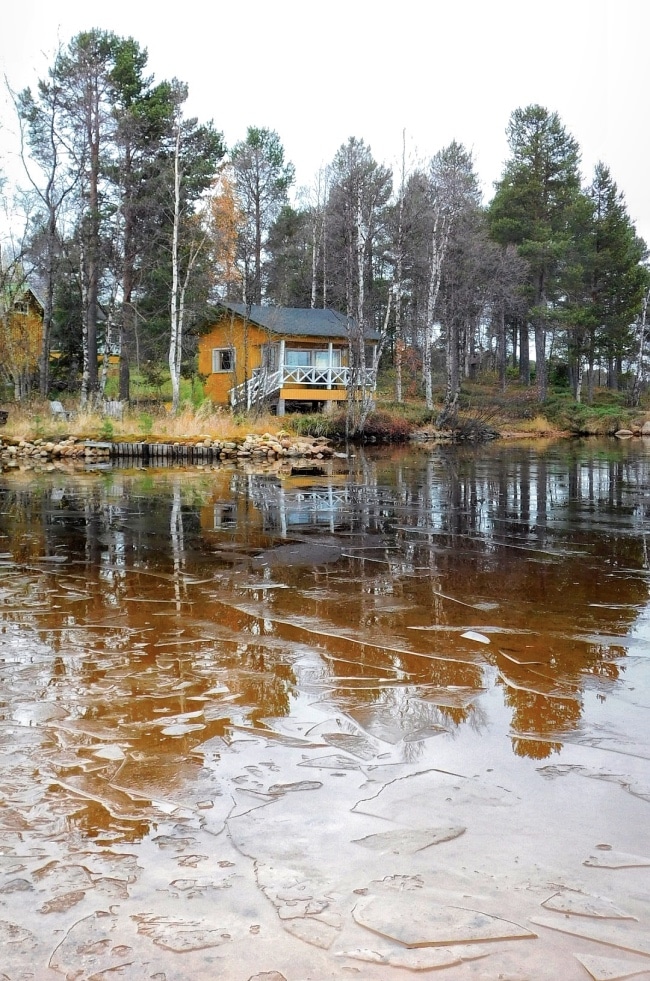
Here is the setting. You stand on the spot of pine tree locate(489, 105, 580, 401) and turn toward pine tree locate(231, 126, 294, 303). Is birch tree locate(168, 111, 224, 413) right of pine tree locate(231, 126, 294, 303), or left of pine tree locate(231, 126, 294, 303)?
left

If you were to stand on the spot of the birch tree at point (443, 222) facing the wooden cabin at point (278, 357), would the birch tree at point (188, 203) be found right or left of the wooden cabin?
left

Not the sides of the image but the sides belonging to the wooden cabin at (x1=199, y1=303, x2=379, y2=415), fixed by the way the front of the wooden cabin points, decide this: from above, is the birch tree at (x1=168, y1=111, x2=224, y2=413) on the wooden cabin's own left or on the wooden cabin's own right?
on the wooden cabin's own right

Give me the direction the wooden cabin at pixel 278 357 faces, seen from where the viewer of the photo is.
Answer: facing the viewer and to the right of the viewer

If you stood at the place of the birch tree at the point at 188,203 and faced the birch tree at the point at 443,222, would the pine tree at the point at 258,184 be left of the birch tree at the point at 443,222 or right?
left

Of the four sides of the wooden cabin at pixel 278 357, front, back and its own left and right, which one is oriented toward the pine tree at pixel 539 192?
left

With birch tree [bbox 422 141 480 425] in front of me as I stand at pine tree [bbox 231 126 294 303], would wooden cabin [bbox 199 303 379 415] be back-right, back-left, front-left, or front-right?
front-right

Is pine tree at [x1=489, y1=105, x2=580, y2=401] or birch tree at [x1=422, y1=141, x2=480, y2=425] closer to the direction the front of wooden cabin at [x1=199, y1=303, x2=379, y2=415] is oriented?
the birch tree
